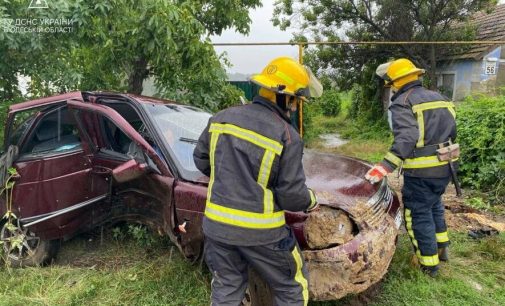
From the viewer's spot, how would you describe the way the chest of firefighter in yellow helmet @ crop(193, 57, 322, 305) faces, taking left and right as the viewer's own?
facing away from the viewer and to the right of the viewer

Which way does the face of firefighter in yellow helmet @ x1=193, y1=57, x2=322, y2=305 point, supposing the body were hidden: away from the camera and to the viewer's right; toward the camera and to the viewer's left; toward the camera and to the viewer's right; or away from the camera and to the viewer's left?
away from the camera and to the viewer's right

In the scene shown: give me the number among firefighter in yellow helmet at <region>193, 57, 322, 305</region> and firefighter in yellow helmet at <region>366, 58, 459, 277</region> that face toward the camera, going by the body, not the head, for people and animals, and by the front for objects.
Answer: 0

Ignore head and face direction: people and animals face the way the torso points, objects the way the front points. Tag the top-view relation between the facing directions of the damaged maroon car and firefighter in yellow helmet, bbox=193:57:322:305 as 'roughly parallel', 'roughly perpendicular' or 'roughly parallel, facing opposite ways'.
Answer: roughly perpendicular

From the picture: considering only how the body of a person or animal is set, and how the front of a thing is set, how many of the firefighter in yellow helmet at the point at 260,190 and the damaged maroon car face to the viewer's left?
0

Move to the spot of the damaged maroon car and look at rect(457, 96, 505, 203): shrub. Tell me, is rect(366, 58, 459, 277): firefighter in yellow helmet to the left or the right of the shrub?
right

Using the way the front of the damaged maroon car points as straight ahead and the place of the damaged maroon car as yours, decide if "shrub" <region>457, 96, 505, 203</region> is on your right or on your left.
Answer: on your left
